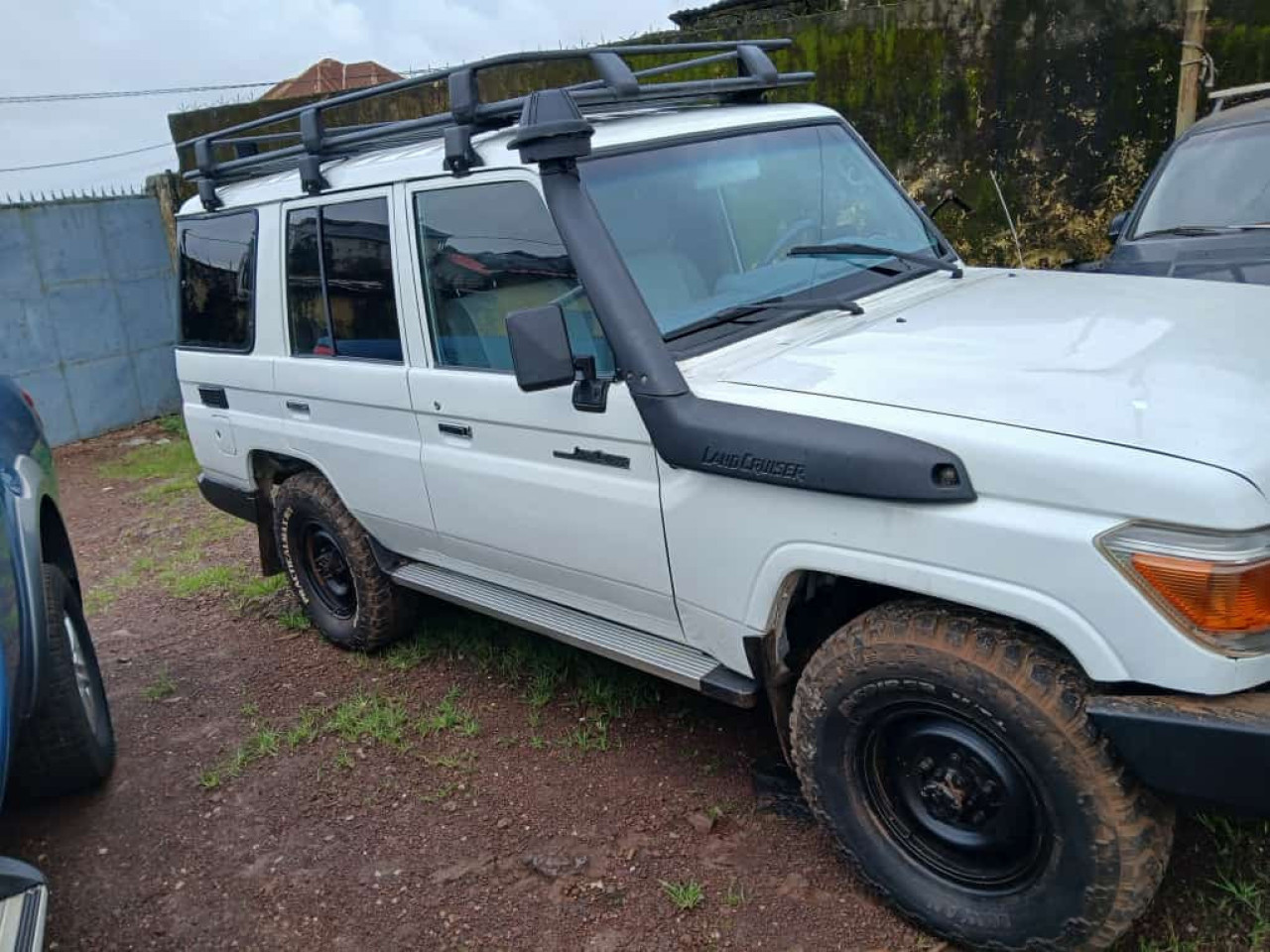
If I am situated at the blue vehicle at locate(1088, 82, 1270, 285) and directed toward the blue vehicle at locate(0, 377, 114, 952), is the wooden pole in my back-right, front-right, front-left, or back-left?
back-right

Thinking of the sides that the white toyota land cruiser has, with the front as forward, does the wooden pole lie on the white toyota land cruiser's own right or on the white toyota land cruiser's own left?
on the white toyota land cruiser's own left

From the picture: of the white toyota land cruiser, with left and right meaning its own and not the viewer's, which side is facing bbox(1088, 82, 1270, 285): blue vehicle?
left

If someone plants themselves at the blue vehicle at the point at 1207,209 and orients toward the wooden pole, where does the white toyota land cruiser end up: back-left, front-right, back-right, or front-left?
back-left

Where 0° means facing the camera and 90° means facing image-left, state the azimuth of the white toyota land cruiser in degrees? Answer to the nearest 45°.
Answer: approximately 315°
